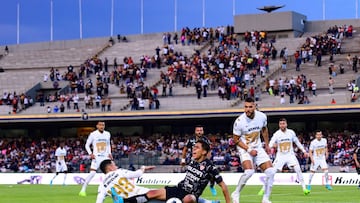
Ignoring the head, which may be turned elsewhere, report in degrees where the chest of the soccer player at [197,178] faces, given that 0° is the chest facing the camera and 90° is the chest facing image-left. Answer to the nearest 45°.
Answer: approximately 45°

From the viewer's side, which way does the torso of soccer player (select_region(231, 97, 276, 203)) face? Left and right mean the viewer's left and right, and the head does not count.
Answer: facing the viewer

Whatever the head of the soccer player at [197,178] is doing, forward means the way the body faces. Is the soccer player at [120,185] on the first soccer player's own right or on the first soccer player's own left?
on the first soccer player's own right

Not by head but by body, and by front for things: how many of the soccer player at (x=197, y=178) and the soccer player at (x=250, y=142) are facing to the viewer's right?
0
